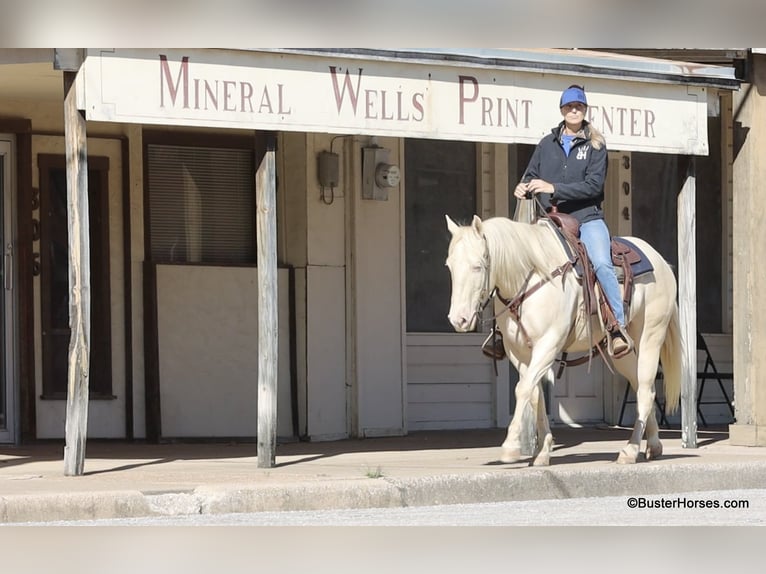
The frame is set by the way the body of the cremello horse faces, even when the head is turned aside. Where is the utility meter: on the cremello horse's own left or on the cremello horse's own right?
on the cremello horse's own right

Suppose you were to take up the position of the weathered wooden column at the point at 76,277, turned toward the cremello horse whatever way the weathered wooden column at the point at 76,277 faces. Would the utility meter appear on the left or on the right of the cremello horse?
left

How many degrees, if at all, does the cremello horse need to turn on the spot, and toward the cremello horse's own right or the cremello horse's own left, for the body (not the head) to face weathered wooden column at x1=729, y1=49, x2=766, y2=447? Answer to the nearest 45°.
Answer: approximately 180°

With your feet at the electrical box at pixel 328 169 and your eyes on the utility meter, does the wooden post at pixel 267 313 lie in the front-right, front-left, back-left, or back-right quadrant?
back-right

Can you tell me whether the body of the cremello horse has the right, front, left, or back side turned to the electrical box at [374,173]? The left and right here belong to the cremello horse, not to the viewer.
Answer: right

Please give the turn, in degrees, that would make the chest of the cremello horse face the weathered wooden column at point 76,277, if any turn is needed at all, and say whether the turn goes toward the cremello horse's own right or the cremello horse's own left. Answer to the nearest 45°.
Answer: approximately 45° to the cremello horse's own right

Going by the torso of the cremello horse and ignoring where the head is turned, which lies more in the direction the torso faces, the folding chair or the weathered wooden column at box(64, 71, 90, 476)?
the weathered wooden column

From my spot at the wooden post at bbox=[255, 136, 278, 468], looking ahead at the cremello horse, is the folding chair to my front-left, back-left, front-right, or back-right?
front-left

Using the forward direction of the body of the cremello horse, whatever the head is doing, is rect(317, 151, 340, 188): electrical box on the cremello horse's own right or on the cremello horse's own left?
on the cremello horse's own right

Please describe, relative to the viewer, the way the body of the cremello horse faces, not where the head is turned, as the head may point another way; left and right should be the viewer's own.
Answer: facing the viewer and to the left of the viewer

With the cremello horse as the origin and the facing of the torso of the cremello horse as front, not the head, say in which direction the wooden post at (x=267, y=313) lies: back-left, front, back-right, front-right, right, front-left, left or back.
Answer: front-right

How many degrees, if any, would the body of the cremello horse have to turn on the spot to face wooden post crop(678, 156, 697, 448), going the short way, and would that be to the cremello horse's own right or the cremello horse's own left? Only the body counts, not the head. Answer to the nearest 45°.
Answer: approximately 180°
